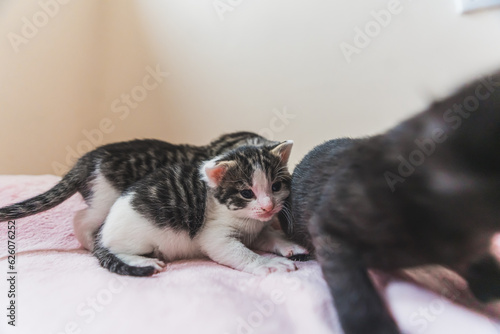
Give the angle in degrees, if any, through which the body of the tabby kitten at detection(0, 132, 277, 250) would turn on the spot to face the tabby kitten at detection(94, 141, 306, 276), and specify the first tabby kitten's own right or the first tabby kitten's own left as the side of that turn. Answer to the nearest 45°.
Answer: approximately 45° to the first tabby kitten's own right

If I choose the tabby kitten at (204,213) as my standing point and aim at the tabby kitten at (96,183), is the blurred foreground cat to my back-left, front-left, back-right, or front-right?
back-left

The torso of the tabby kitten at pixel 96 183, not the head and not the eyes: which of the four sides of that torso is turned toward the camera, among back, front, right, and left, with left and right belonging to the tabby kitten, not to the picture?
right

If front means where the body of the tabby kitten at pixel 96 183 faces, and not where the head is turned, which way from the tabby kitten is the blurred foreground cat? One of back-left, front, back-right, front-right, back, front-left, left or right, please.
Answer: front-right
